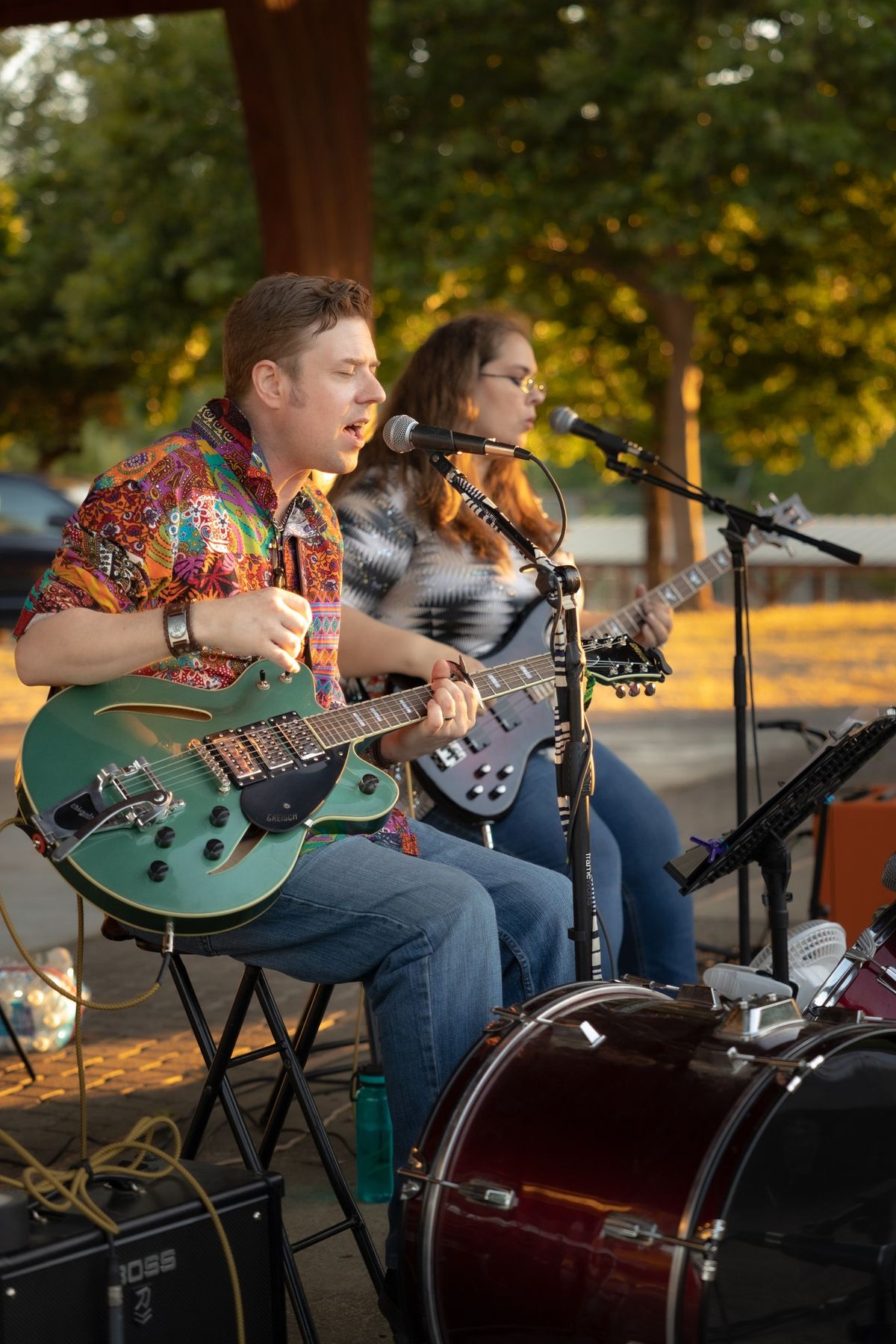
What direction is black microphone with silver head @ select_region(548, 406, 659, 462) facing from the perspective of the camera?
to the viewer's left

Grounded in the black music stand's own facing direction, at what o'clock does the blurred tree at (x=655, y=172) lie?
The blurred tree is roughly at 3 o'clock from the black music stand.

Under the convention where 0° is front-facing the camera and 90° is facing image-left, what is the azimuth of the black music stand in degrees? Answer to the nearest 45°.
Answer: approximately 90°

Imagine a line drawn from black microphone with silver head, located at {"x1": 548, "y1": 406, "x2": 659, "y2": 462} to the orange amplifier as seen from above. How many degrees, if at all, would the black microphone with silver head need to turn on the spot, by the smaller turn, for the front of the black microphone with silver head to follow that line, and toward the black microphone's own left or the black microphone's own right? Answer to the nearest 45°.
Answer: approximately 135° to the black microphone's own right

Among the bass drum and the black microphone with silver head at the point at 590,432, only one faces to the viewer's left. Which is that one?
the black microphone with silver head

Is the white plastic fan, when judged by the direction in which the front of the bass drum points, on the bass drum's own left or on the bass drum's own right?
on the bass drum's own left

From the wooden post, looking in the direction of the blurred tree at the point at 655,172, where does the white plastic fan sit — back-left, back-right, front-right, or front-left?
back-right

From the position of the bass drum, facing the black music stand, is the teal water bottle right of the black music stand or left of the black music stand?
left

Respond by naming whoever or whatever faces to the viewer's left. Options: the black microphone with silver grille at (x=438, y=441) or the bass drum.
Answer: the black microphone with silver grille

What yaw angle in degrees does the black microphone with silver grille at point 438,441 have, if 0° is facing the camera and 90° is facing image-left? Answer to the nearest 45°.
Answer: approximately 90°
